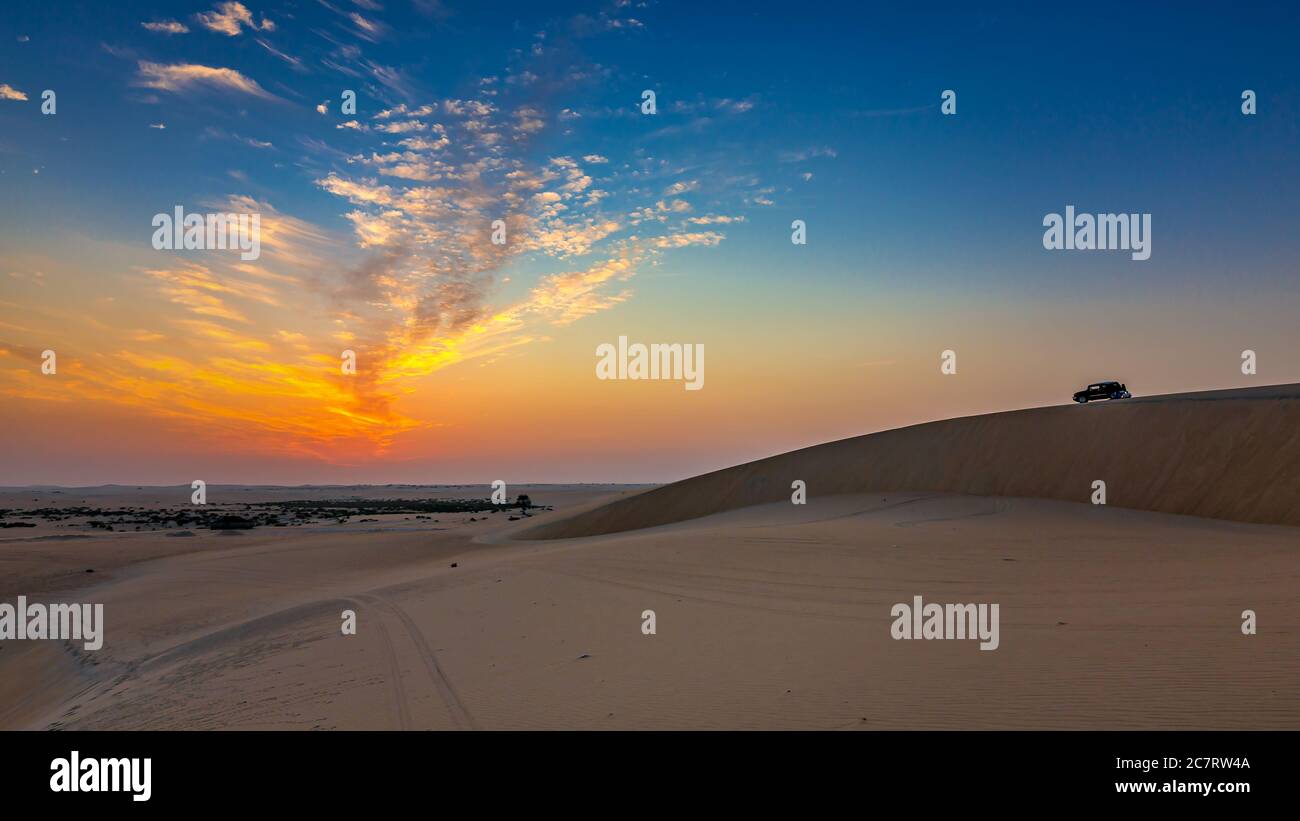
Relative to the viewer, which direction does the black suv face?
to the viewer's left
